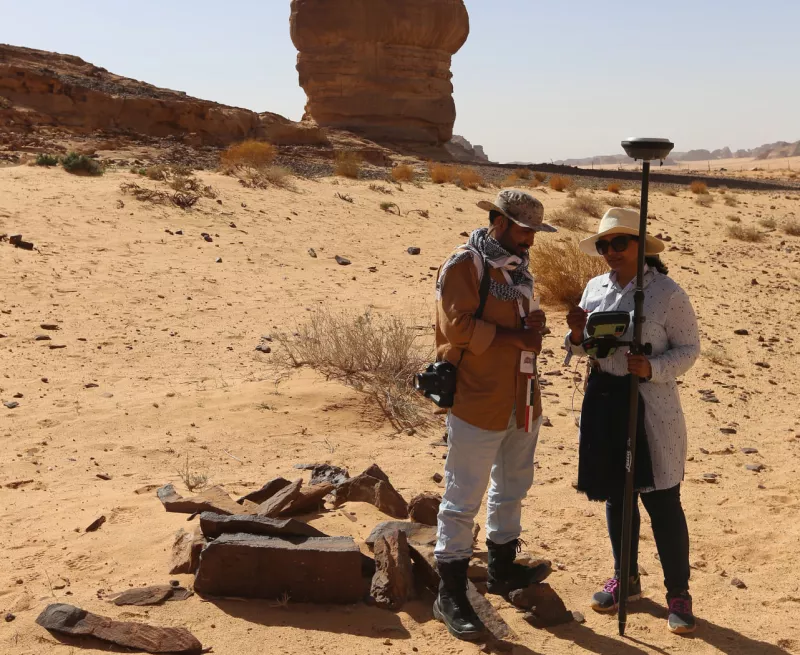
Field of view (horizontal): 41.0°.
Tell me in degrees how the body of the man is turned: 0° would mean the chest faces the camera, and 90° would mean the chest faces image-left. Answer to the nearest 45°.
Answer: approximately 315°

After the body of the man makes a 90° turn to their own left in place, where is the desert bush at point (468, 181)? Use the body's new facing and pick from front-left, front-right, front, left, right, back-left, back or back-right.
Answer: front-left

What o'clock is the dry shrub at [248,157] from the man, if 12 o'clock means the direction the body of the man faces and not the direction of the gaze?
The dry shrub is roughly at 7 o'clock from the man.

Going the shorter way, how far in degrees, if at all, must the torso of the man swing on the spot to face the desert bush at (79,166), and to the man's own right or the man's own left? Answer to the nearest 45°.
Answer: approximately 180°

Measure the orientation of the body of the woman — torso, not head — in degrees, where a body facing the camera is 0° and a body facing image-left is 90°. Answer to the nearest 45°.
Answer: approximately 45°

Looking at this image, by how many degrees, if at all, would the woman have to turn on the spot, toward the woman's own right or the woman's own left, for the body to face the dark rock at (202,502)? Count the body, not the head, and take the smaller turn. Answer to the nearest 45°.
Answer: approximately 45° to the woman's own right

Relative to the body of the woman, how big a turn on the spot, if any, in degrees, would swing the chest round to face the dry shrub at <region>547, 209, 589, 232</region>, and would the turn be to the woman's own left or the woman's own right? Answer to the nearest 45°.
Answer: approximately 135° to the woman's own right

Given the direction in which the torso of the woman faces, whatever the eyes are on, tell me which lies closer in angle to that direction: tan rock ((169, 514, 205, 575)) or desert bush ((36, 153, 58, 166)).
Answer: the tan rock

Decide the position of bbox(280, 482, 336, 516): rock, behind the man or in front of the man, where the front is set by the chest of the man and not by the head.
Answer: behind

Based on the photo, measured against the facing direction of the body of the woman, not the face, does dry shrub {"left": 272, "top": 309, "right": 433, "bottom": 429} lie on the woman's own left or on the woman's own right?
on the woman's own right

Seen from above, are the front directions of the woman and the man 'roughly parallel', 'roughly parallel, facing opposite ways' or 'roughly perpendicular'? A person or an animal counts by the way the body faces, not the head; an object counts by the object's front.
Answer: roughly perpendicular
